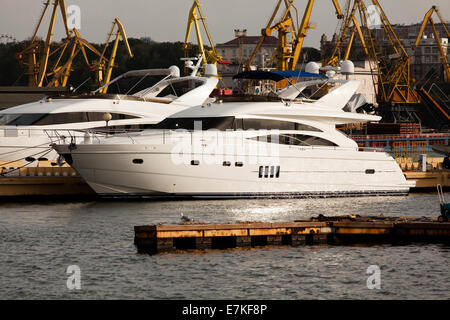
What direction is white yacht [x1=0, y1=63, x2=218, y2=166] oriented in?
to the viewer's left
